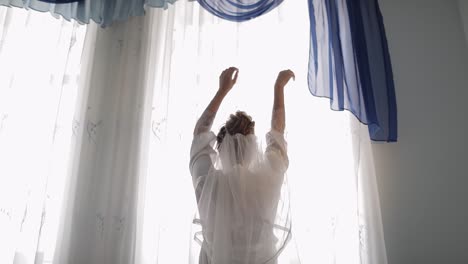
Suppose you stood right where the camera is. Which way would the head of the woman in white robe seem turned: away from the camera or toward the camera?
away from the camera

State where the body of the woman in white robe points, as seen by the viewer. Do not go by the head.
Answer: away from the camera
